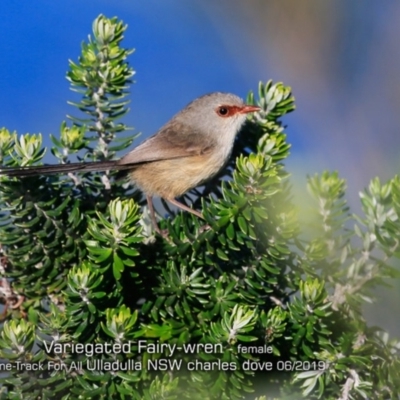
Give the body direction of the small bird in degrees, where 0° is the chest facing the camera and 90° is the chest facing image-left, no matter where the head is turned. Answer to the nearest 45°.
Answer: approximately 270°
